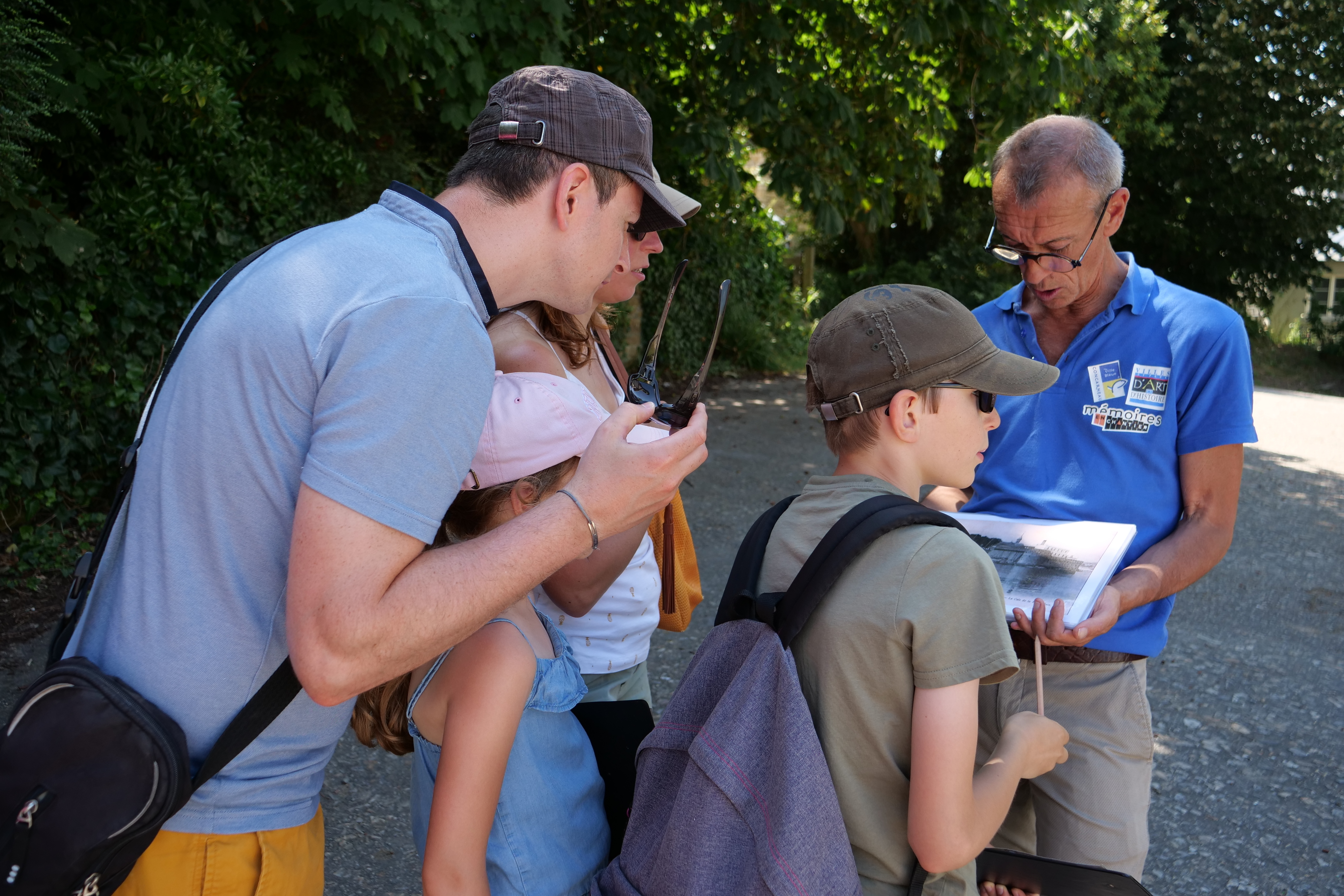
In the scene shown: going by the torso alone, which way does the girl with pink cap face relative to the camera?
to the viewer's right

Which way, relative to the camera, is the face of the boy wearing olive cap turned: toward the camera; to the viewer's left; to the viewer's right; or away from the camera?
to the viewer's right

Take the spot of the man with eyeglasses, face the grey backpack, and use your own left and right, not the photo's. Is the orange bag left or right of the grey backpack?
right

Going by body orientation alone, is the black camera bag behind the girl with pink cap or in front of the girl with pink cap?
behind

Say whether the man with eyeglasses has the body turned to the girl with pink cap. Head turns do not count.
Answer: yes

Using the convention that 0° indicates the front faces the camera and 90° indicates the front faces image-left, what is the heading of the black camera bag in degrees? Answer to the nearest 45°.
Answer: approximately 45°

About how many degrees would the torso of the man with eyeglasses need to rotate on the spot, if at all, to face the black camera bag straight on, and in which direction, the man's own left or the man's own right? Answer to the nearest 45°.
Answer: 0° — they already face it

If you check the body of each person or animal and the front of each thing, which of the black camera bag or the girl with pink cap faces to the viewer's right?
the girl with pink cap

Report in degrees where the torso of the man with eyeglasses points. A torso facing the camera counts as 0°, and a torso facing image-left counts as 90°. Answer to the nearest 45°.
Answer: approximately 45°

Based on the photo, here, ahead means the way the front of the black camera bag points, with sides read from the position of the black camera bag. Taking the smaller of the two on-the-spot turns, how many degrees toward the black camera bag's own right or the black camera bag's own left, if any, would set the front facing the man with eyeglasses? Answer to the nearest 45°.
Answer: approximately 135° to the black camera bag's own left

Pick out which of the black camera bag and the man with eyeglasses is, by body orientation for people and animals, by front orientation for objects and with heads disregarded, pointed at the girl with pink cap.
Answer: the man with eyeglasses

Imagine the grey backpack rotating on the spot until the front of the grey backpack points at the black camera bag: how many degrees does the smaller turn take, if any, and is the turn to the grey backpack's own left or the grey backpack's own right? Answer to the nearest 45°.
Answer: approximately 45° to the grey backpack's own right

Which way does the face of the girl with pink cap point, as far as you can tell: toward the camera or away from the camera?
away from the camera
